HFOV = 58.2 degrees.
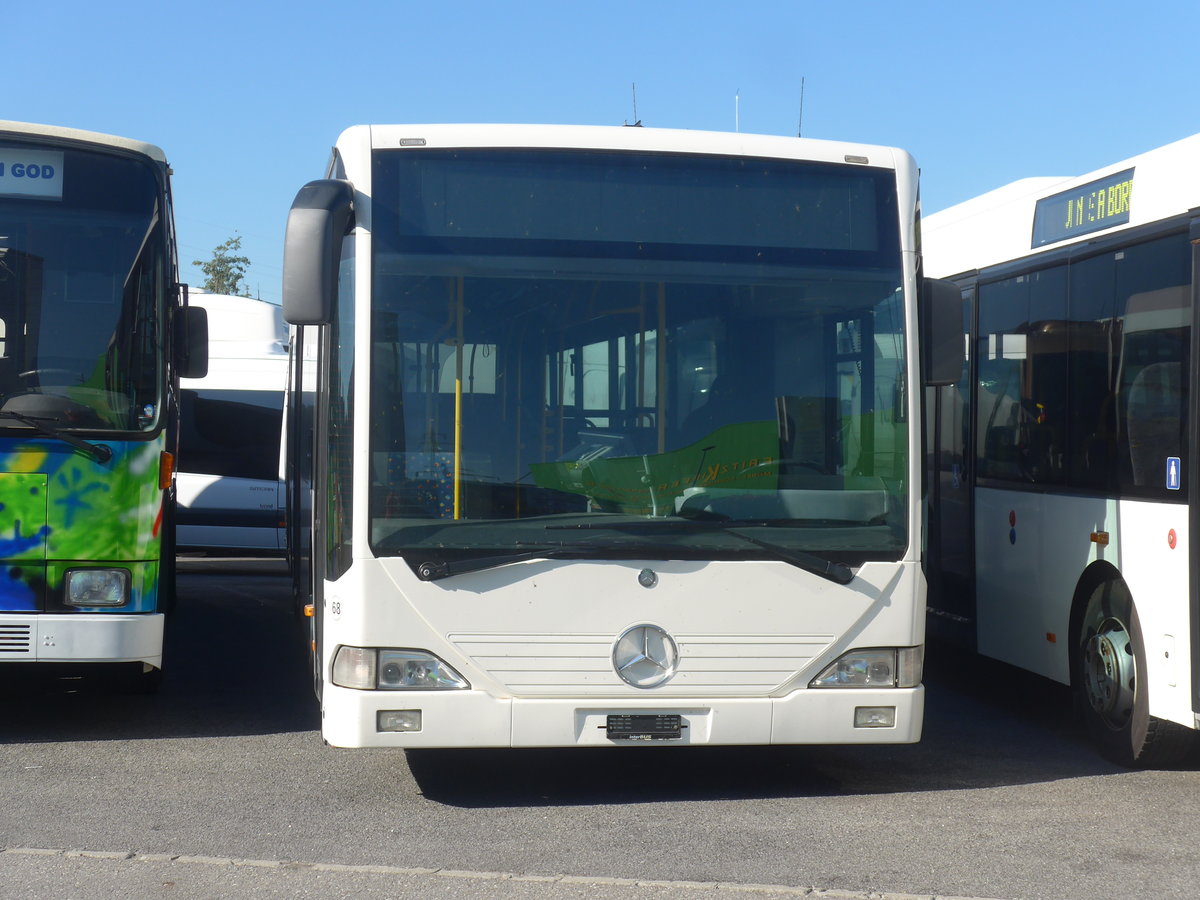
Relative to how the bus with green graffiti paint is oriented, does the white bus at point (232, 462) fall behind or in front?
behind

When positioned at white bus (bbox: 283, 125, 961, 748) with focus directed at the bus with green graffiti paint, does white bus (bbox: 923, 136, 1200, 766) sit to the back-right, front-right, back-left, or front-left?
back-right

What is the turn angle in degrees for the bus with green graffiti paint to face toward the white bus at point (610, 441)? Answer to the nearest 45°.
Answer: approximately 45° to its left

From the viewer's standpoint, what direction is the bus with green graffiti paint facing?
toward the camera

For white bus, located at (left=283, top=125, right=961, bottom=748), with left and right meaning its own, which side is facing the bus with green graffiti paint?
right

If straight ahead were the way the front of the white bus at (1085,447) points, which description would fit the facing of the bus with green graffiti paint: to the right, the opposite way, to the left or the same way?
the same way

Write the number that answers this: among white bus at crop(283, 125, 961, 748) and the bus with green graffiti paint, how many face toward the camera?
2

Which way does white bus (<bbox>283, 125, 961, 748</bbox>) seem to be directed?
toward the camera

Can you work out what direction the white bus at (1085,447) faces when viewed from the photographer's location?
facing the viewer and to the right of the viewer

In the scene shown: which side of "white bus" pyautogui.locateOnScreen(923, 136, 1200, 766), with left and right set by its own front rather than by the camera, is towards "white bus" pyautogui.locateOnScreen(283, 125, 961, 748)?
right

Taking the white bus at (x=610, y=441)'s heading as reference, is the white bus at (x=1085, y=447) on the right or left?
on its left

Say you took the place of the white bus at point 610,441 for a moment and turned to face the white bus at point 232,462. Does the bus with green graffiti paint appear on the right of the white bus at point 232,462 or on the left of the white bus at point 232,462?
left
